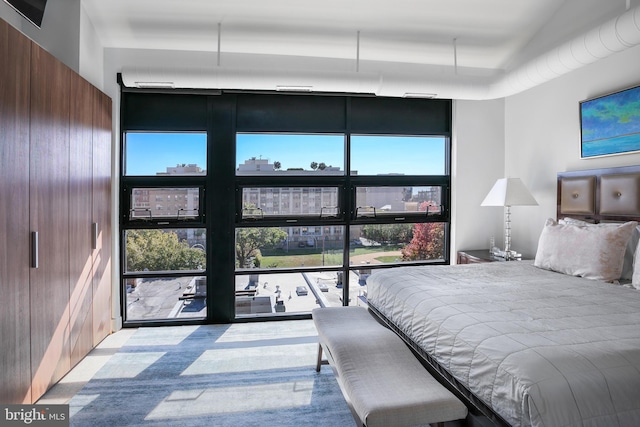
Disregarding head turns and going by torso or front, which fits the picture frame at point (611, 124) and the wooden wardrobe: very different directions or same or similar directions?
very different directions

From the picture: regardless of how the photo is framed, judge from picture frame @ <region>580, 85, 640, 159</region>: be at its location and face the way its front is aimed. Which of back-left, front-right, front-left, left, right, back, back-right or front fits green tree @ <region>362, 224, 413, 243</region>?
front-right

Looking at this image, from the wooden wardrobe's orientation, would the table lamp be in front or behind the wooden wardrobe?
in front

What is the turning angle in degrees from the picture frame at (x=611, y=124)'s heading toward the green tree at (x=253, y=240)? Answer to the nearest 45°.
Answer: approximately 45° to its right

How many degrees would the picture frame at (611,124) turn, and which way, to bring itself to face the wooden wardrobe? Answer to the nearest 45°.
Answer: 0° — it already faces it

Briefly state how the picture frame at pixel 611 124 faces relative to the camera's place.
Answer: facing the viewer and to the left of the viewer

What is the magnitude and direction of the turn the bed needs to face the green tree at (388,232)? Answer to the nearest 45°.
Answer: approximately 90° to its right

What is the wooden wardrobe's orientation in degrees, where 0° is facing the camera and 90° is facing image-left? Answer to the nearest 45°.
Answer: approximately 315°

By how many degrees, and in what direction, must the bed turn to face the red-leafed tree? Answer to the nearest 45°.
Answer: approximately 90° to its right

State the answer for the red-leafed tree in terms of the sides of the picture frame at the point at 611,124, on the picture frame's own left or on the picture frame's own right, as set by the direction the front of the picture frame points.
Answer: on the picture frame's own right
